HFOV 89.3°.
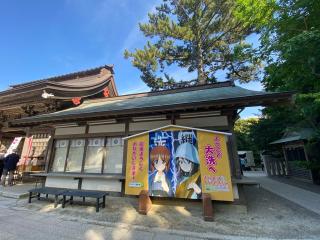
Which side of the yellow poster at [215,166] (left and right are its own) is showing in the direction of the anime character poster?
right

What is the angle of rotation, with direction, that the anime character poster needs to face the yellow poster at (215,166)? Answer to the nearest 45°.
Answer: approximately 90° to its left

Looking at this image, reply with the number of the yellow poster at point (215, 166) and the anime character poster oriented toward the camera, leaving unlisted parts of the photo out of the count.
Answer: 2

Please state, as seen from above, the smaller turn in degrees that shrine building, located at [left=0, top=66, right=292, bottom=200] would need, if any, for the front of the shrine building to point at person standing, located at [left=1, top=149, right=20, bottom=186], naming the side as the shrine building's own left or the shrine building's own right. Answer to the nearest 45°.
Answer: approximately 90° to the shrine building's own right

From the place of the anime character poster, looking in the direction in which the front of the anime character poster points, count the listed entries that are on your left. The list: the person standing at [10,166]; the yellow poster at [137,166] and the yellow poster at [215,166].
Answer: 1

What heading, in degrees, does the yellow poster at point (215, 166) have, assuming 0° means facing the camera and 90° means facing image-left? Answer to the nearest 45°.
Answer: approximately 0°

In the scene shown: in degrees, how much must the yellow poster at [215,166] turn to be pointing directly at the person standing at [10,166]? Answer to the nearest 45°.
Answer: approximately 90° to its right

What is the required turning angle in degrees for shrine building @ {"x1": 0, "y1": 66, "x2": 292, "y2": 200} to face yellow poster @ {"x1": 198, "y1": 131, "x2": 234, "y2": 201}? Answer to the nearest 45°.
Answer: approximately 90° to its left
